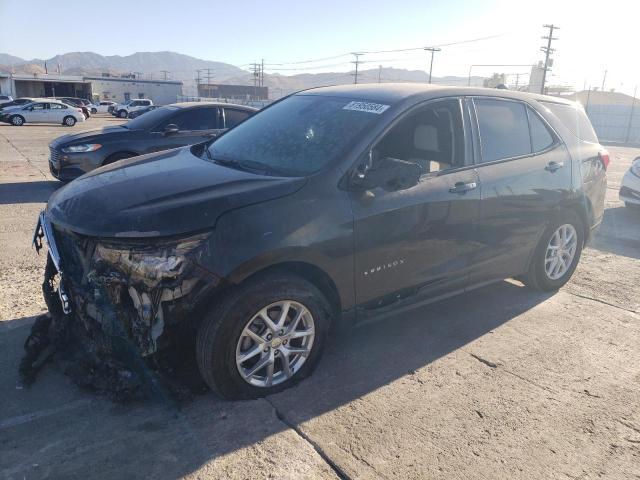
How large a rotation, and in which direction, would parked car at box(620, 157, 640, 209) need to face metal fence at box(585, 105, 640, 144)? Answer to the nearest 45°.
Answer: approximately 135° to its right

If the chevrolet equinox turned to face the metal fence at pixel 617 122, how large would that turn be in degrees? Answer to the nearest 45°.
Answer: approximately 180°

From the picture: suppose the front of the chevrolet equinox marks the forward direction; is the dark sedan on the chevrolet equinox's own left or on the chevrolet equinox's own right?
on the chevrolet equinox's own right

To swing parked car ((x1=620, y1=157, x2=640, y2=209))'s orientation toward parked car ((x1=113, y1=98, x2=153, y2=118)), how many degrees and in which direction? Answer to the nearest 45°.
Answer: approximately 90° to its right

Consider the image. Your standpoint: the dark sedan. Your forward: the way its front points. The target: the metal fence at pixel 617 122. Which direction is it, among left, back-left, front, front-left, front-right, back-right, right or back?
back

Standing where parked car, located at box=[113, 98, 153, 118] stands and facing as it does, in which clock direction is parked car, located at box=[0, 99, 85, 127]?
parked car, located at box=[0, 99, 85, 127] is roughly at 11 o'clock from parked car, located at box=[113, 98, 153, 118].

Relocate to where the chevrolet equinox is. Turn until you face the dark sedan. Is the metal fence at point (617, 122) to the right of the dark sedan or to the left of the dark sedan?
right

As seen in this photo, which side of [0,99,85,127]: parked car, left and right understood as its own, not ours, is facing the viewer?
left
